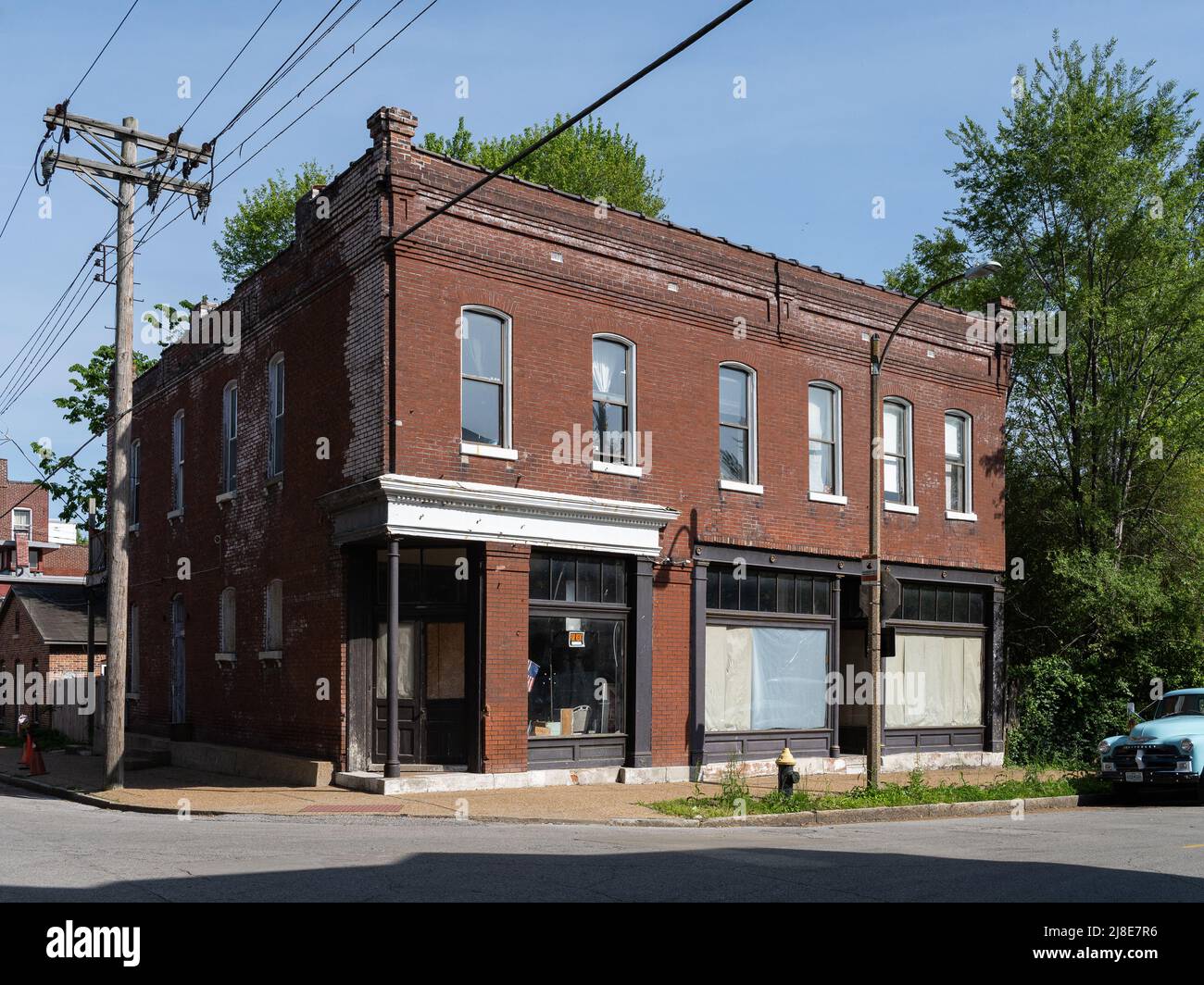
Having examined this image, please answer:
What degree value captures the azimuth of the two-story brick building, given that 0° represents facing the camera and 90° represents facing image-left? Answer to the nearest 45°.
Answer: approximately 315°

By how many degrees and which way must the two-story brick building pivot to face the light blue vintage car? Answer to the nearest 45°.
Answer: approximately 45° to its left

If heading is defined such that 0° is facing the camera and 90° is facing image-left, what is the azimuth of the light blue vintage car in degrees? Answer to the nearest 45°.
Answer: approximately 45°

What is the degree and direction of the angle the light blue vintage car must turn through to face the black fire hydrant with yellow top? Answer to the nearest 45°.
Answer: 0° — it already faces it

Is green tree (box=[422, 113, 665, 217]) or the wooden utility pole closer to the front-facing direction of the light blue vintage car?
the wooden utility pole

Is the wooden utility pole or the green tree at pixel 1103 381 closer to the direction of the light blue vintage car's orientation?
the wooden utility pole
